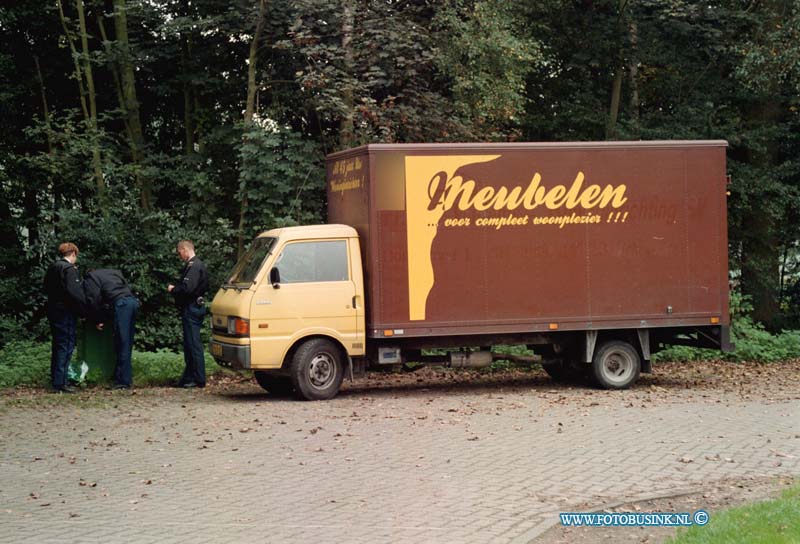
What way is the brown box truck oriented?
to the viewer's left

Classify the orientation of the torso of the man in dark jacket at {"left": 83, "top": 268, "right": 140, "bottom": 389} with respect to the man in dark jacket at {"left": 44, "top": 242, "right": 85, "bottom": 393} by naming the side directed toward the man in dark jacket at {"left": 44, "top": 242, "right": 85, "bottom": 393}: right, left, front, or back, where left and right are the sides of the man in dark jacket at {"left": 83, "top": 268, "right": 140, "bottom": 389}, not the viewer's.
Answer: front

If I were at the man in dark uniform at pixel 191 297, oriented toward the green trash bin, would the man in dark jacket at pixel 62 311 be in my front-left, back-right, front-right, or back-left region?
front-left

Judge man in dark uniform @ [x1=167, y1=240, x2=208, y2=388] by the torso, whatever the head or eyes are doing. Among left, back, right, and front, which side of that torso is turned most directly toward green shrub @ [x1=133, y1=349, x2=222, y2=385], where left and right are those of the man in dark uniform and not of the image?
right

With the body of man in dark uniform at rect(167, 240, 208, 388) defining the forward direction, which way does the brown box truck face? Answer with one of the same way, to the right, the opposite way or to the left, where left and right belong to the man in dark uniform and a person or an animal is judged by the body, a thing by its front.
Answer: the same way

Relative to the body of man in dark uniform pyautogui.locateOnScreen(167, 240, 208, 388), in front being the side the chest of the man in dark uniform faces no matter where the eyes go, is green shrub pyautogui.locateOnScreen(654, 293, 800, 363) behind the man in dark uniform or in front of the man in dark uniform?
behind

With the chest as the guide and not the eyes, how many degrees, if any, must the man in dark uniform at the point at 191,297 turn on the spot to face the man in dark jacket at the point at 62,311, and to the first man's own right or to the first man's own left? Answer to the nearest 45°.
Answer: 0° — they already face them

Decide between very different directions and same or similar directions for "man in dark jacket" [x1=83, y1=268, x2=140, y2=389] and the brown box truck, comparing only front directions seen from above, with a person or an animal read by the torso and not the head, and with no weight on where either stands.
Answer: same or similar directions

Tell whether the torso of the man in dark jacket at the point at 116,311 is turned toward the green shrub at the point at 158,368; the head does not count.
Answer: no

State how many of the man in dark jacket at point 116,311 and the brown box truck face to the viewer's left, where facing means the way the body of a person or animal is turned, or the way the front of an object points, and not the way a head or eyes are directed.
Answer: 2

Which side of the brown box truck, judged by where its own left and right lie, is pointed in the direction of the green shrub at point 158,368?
front

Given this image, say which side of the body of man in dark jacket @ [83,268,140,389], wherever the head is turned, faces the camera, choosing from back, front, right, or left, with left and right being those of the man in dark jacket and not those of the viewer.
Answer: left

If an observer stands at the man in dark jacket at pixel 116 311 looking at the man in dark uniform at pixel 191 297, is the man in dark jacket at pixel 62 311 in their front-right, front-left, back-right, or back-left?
back-right

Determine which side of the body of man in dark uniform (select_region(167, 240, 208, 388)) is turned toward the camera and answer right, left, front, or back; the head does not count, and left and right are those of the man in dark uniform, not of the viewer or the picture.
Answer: left

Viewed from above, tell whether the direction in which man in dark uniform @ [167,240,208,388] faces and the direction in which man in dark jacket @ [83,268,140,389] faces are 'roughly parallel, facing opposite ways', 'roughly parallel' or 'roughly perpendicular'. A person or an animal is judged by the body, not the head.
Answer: roughly parallel
